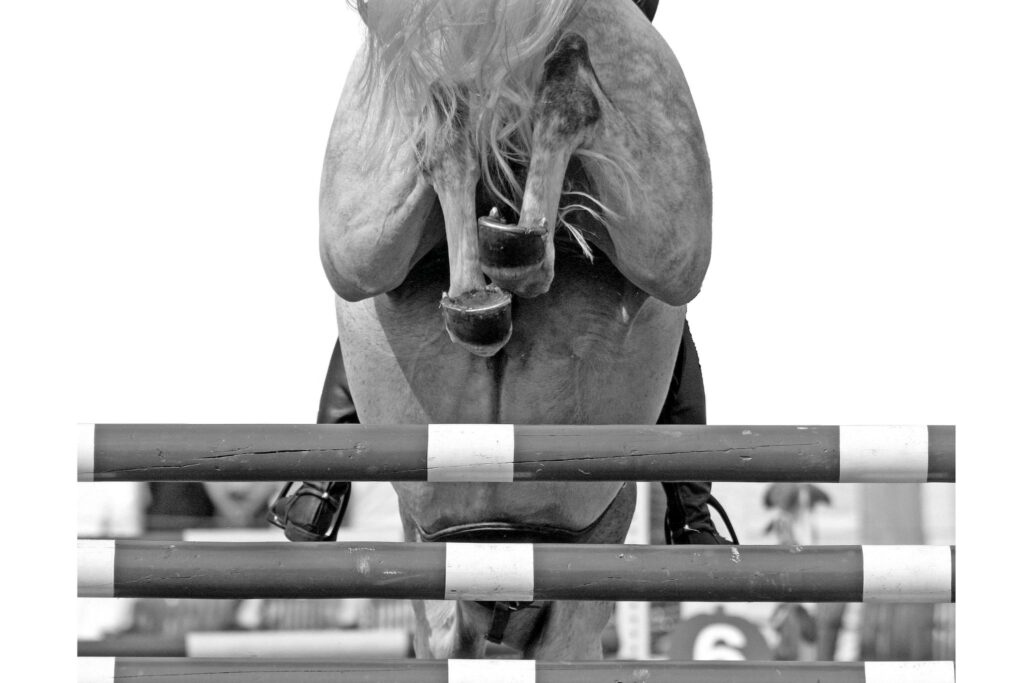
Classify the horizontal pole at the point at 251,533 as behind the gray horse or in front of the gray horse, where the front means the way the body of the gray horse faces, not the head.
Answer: in front

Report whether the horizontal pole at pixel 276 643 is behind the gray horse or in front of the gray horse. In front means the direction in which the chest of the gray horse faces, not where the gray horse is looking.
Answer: in front
